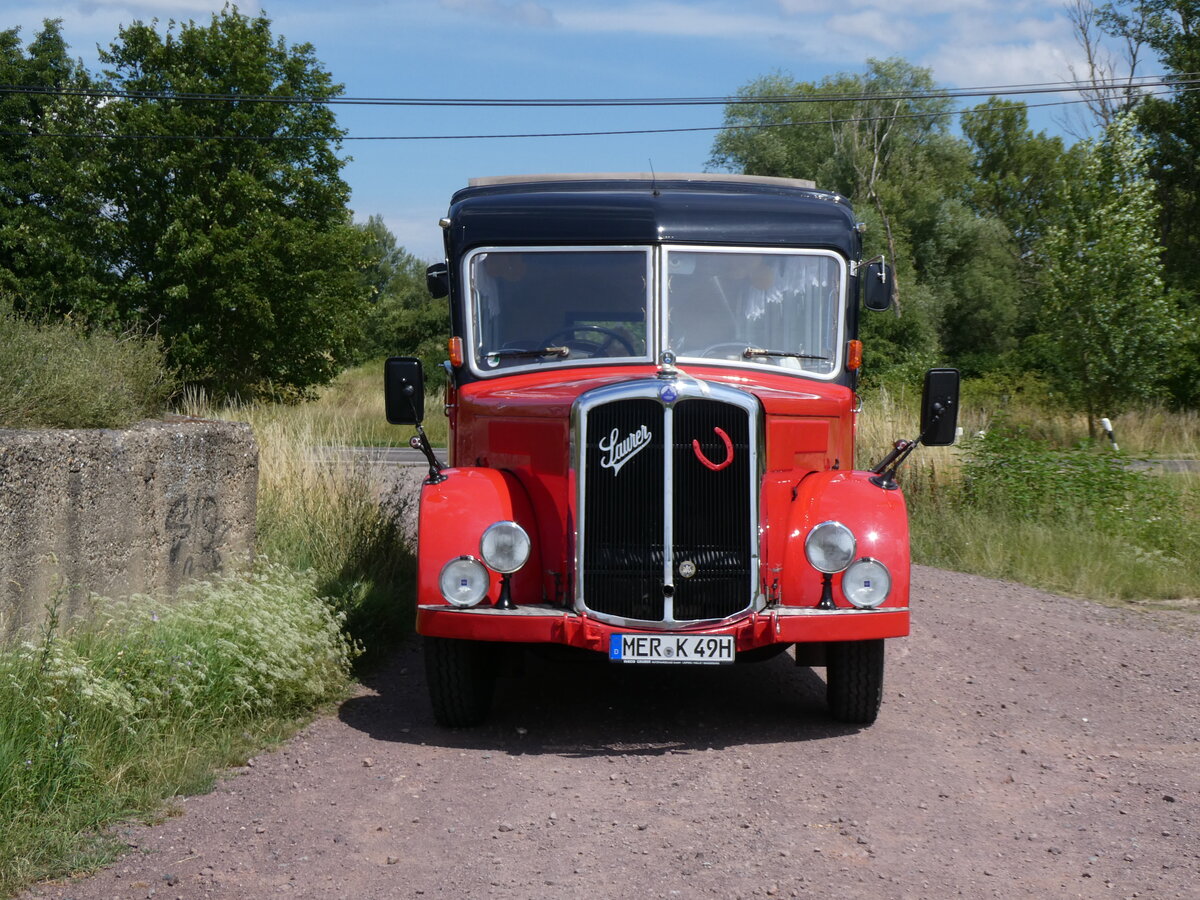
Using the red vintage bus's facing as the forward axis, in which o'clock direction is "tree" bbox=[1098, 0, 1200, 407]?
The tree is roughly at 7 o'clock from the red vintage bus.

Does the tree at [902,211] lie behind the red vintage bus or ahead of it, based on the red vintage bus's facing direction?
behind

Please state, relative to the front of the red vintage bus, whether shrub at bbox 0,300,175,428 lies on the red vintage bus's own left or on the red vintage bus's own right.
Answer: on the red vintage bus's own right

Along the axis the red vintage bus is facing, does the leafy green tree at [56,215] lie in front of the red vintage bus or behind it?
behind

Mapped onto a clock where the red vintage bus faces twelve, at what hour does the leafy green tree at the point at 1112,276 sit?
The leafy green tree is roughly at 7 o'clock from the red vintage bus.

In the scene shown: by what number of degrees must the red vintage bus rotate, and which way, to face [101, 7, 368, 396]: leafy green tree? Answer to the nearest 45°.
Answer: approximately 135° to its right

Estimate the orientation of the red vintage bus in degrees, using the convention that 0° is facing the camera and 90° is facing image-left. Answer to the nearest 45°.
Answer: approximately 0°
